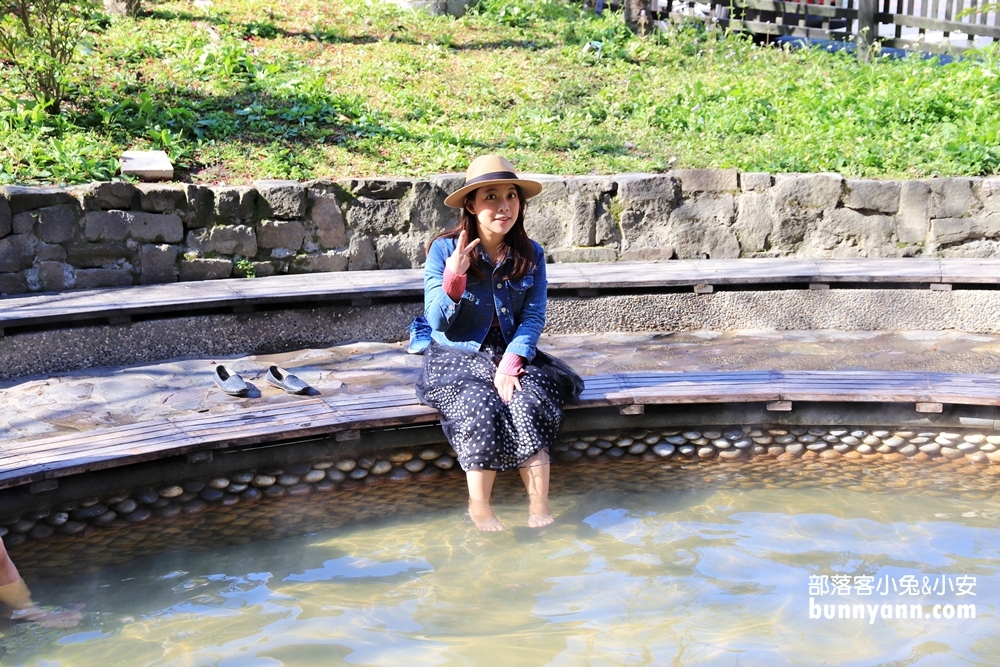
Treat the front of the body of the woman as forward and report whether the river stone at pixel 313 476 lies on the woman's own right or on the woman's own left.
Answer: on the woman's own right

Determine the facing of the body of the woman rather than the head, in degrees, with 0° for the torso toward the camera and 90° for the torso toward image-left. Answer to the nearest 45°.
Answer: approximately 0°

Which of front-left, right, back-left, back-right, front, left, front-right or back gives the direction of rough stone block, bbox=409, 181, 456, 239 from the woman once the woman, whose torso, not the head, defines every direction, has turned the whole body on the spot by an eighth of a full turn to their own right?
back-right

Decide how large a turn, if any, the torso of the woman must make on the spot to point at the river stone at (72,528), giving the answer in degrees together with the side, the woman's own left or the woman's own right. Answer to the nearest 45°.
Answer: approximately 90° to the woman's own right

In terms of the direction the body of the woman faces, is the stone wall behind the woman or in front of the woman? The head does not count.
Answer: behind

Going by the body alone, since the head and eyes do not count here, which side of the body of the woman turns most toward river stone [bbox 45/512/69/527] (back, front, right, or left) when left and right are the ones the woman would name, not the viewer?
right

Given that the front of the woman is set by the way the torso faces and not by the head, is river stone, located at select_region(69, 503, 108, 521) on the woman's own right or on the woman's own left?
on the woman's own right

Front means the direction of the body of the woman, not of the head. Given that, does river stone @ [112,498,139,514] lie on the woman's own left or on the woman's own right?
on the woman's own right

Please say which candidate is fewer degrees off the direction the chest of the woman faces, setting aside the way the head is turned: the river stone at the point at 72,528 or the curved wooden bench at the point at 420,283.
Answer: the river stone

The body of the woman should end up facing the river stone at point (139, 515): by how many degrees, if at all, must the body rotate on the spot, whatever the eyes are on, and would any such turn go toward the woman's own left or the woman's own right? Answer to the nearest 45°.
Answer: approximately 90° to the woman's own right

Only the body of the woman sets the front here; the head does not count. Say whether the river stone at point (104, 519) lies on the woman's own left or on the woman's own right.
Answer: on the woman's own right

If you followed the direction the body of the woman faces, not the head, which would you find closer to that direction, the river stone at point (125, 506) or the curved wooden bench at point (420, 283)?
the river stone

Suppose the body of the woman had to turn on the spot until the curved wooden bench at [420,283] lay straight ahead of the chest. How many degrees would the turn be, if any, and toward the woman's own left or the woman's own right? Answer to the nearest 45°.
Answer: approximately 180°
